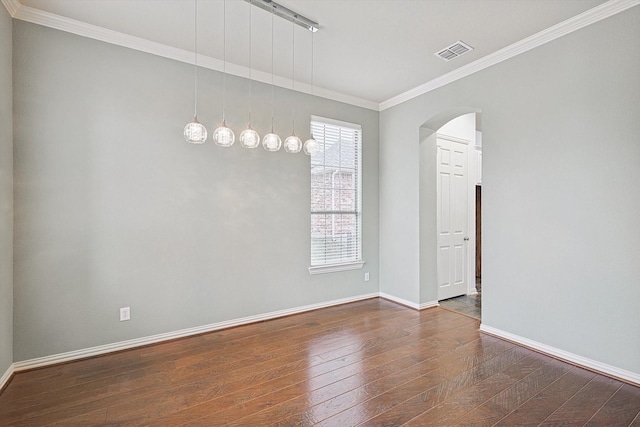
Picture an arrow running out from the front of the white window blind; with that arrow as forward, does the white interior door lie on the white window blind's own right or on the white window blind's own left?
on the white window blind's own left

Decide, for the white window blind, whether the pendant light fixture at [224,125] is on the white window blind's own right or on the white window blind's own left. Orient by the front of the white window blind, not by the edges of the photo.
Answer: on the white window blind's own right

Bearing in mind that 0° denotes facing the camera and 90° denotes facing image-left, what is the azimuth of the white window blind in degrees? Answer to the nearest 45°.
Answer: approximately 315°

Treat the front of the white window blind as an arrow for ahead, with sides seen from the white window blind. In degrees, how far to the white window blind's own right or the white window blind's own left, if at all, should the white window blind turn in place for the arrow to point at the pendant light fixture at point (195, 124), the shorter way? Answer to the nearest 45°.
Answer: approximately 90° to the white window blind's own right
